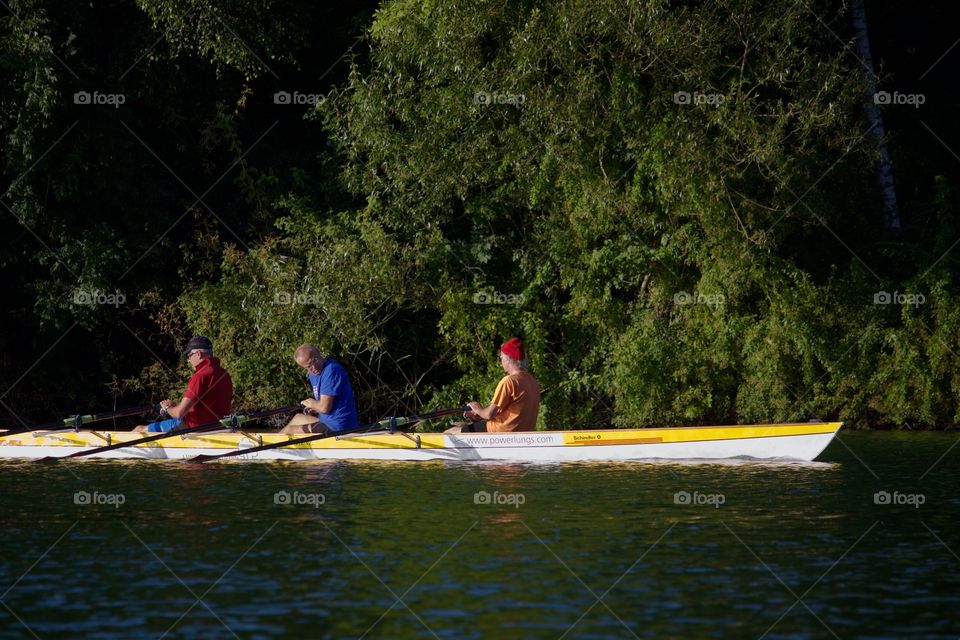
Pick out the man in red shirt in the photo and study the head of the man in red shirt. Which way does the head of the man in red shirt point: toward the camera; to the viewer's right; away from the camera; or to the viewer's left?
to the viewer's left

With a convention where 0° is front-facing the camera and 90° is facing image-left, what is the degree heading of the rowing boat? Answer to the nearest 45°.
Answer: approximately 270°

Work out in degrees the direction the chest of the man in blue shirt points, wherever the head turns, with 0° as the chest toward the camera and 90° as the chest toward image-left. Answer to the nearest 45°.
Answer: approximately 90°

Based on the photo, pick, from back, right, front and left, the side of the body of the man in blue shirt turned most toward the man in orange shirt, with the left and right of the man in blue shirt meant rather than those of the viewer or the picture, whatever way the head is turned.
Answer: back
